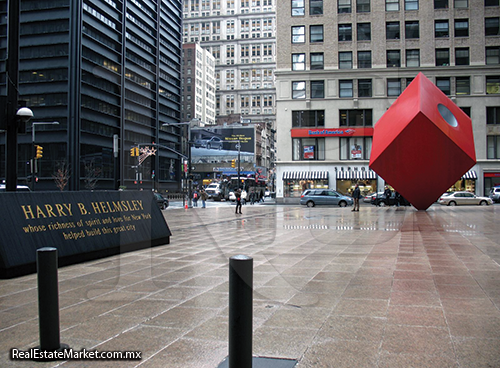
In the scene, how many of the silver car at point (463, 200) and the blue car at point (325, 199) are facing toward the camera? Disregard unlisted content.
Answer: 0

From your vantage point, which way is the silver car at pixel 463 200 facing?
to the viewer's right

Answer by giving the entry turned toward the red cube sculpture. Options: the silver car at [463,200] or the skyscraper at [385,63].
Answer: the skyscraper

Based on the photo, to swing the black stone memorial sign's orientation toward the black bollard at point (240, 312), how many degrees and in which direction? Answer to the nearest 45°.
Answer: approximately 45° to its right

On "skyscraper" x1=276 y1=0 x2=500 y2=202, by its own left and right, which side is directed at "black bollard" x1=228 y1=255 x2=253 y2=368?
front

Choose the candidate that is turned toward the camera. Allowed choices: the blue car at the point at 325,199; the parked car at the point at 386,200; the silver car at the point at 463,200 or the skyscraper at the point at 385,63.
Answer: the skyscraper
